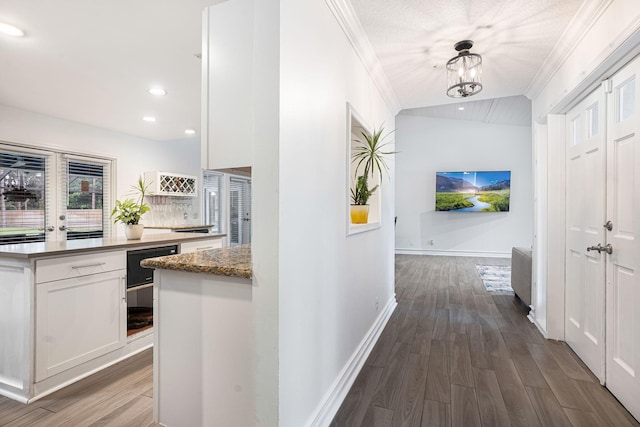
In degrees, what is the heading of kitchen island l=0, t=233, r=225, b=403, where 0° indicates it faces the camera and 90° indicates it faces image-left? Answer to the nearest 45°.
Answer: approximately 315°

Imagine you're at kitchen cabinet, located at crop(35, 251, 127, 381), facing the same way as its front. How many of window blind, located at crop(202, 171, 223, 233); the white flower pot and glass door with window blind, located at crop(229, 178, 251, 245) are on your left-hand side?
3

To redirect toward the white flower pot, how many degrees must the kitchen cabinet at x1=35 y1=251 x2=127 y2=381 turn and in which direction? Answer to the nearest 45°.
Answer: approximately 90° to its left

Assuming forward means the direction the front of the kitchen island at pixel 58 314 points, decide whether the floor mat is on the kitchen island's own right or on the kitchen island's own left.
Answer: on the kitchen island's own left

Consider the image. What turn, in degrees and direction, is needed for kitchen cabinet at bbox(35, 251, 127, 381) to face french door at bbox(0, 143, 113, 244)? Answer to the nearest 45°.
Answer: approximately 135° to its left
